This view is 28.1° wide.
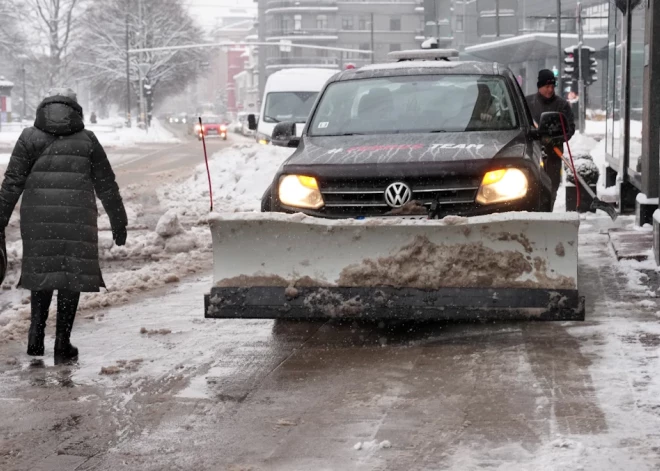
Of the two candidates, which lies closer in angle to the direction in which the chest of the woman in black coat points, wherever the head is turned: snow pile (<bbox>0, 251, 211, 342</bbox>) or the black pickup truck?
the snow pile

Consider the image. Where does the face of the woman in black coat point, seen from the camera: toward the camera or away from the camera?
away from the camera

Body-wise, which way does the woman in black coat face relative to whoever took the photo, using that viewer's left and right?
facing away from the viewer

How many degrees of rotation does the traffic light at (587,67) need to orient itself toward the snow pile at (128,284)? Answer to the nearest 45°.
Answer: approximately 90° to its right

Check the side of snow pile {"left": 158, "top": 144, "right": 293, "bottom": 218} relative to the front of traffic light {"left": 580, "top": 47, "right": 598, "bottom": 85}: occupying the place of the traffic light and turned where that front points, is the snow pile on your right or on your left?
on your right

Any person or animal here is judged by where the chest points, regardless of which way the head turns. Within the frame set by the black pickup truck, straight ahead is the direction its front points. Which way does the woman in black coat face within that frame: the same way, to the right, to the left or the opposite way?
the opposite way

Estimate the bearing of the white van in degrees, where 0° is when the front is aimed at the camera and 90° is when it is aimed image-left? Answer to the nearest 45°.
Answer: approximately 0°

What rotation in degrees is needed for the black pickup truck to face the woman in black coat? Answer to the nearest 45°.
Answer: approximately 45° to its right

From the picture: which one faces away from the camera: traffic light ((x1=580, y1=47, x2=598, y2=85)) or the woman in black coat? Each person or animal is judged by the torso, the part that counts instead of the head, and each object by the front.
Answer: the woman in black coat

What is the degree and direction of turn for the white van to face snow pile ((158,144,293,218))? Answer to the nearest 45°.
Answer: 0° — it already faces it
